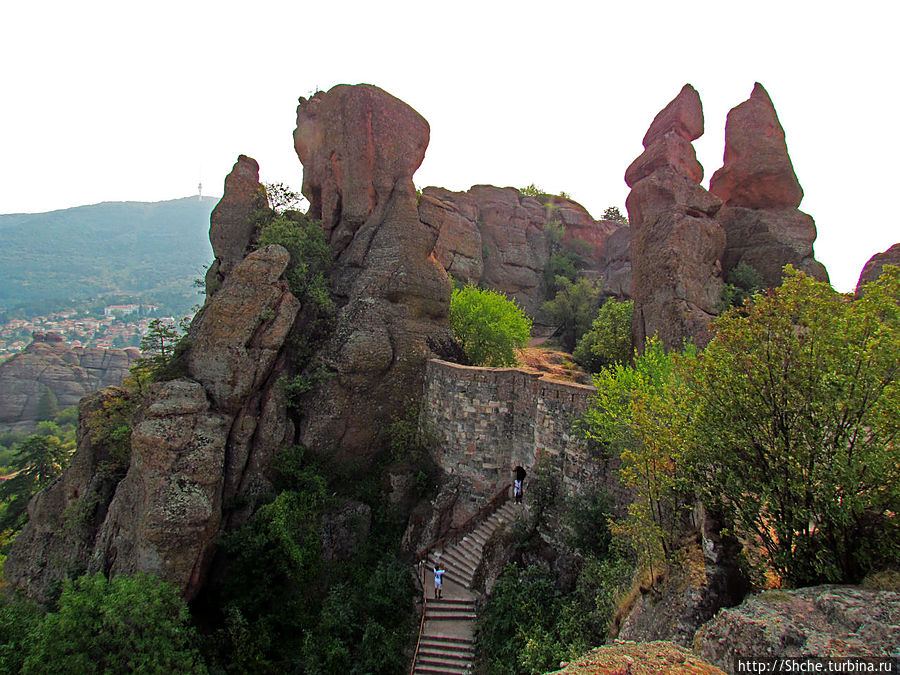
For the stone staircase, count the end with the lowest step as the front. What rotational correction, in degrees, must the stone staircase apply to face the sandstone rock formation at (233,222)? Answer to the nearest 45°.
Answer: approximately 135° to its right

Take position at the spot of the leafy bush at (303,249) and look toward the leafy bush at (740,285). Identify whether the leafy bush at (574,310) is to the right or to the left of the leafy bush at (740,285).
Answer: left

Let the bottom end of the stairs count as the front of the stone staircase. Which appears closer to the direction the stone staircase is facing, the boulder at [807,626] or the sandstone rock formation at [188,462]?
the boulder

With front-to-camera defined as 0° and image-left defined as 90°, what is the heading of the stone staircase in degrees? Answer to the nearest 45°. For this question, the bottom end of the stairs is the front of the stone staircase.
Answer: approximately 0°

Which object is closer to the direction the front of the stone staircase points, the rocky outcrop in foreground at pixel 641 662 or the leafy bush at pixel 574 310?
the rocky outcrop in foreground

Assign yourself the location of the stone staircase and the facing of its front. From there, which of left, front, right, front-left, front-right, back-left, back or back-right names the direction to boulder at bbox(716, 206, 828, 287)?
back-left

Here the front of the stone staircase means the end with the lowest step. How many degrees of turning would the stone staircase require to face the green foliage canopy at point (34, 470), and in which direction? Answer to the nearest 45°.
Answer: approximately 135° to its right

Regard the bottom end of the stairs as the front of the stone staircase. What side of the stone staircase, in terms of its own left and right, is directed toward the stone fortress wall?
back

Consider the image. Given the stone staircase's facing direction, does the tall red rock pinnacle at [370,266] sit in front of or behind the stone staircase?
behind

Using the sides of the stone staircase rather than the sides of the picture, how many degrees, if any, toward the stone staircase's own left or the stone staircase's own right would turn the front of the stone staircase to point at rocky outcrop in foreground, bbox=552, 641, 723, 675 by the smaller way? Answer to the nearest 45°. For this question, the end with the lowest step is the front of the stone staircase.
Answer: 0° — it already faces it

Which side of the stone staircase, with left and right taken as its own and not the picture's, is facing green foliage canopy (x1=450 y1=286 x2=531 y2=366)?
back
